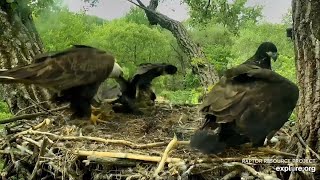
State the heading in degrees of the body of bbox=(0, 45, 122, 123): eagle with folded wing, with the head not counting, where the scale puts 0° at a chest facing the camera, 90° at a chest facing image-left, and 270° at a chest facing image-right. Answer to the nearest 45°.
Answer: approximately 270°

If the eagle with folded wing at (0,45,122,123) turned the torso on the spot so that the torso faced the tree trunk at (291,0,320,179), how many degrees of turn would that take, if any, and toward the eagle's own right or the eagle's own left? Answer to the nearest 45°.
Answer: approximately 45° to the eagle's own right

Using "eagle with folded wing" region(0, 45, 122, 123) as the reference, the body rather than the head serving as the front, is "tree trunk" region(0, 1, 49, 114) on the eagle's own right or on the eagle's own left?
on the eagle's own left

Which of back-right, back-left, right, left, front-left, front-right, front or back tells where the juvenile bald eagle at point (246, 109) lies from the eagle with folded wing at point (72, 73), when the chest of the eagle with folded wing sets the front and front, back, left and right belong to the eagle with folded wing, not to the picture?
front-right

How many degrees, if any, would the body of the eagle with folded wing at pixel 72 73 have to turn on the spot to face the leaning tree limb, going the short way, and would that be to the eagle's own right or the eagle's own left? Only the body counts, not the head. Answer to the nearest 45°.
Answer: approximately 45° to the eagle's own left

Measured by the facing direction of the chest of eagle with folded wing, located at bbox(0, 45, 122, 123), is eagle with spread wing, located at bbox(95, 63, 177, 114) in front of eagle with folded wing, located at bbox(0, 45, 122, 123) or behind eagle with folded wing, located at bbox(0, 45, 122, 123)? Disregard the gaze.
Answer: in front
